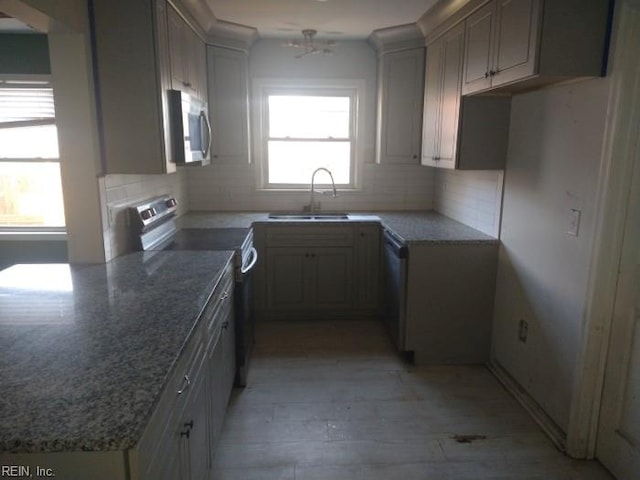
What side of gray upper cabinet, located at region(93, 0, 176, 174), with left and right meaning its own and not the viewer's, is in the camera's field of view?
right

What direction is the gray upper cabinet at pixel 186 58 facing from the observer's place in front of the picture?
facing to the right of the viewer

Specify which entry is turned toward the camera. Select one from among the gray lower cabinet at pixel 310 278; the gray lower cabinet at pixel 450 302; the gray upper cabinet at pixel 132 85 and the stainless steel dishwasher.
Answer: the gray lower cabinet at pixel 310 278

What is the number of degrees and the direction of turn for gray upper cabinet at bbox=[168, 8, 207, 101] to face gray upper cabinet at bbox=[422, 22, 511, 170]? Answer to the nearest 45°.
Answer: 0° — it already faces it

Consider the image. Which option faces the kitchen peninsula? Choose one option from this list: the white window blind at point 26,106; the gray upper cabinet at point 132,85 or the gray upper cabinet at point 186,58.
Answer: the white window blind

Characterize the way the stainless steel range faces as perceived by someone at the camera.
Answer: facing to the right of the viewer

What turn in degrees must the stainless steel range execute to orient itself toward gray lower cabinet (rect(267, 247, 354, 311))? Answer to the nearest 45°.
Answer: approximately 45° to its left

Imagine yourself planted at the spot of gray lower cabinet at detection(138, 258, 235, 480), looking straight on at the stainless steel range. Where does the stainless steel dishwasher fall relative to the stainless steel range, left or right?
right

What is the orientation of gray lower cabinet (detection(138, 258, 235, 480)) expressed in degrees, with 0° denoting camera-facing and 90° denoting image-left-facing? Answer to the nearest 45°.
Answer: approximately 270°

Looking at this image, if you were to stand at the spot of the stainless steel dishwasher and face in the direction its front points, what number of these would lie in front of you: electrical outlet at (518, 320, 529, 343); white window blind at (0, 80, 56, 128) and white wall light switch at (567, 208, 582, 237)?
1
